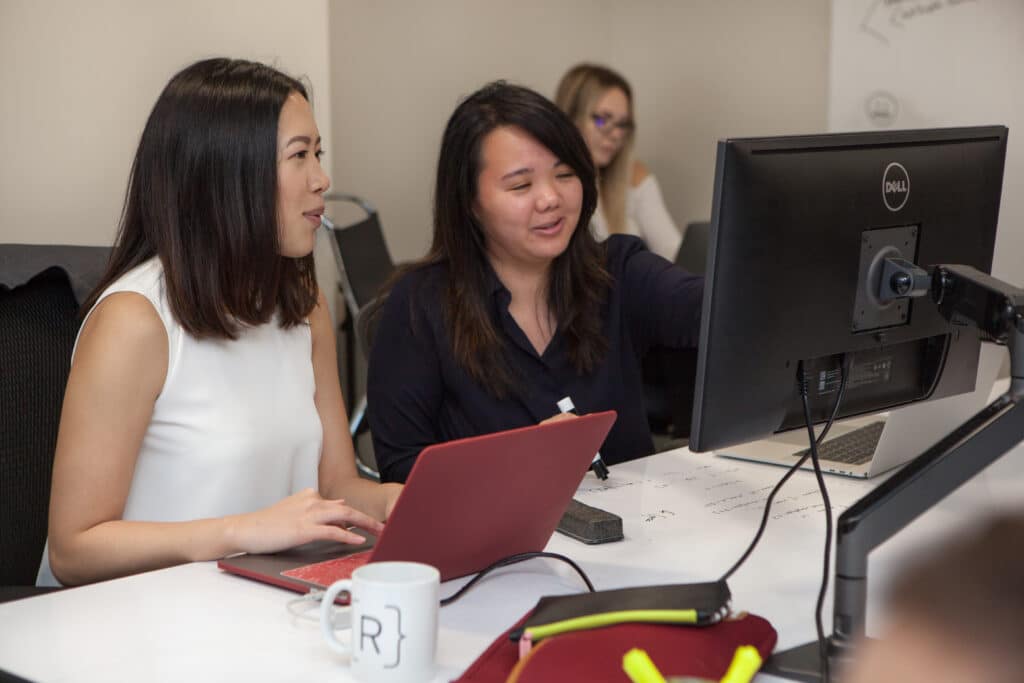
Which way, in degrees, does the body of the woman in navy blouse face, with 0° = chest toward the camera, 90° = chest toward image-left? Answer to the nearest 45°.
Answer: approximately 315°

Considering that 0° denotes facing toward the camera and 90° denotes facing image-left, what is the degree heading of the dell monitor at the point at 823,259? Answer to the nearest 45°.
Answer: approximately 135°

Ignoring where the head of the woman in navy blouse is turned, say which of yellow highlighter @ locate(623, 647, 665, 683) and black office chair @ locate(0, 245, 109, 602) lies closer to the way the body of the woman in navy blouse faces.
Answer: the yellow highlighter

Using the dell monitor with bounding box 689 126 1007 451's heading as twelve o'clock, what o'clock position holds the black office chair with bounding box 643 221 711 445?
The black office chair is roughly at 1 o'clock from the dell monitor.

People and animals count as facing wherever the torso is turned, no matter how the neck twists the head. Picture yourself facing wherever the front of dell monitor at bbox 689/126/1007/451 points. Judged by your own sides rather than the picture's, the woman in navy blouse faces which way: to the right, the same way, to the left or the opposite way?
the opposite way

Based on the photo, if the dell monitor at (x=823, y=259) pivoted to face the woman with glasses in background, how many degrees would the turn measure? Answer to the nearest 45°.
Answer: approximately 45° to its right
